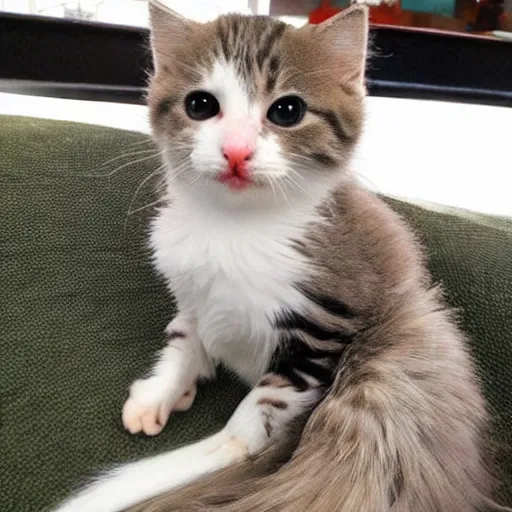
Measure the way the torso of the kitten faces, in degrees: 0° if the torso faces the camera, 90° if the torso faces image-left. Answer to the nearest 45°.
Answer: approximately 45°
